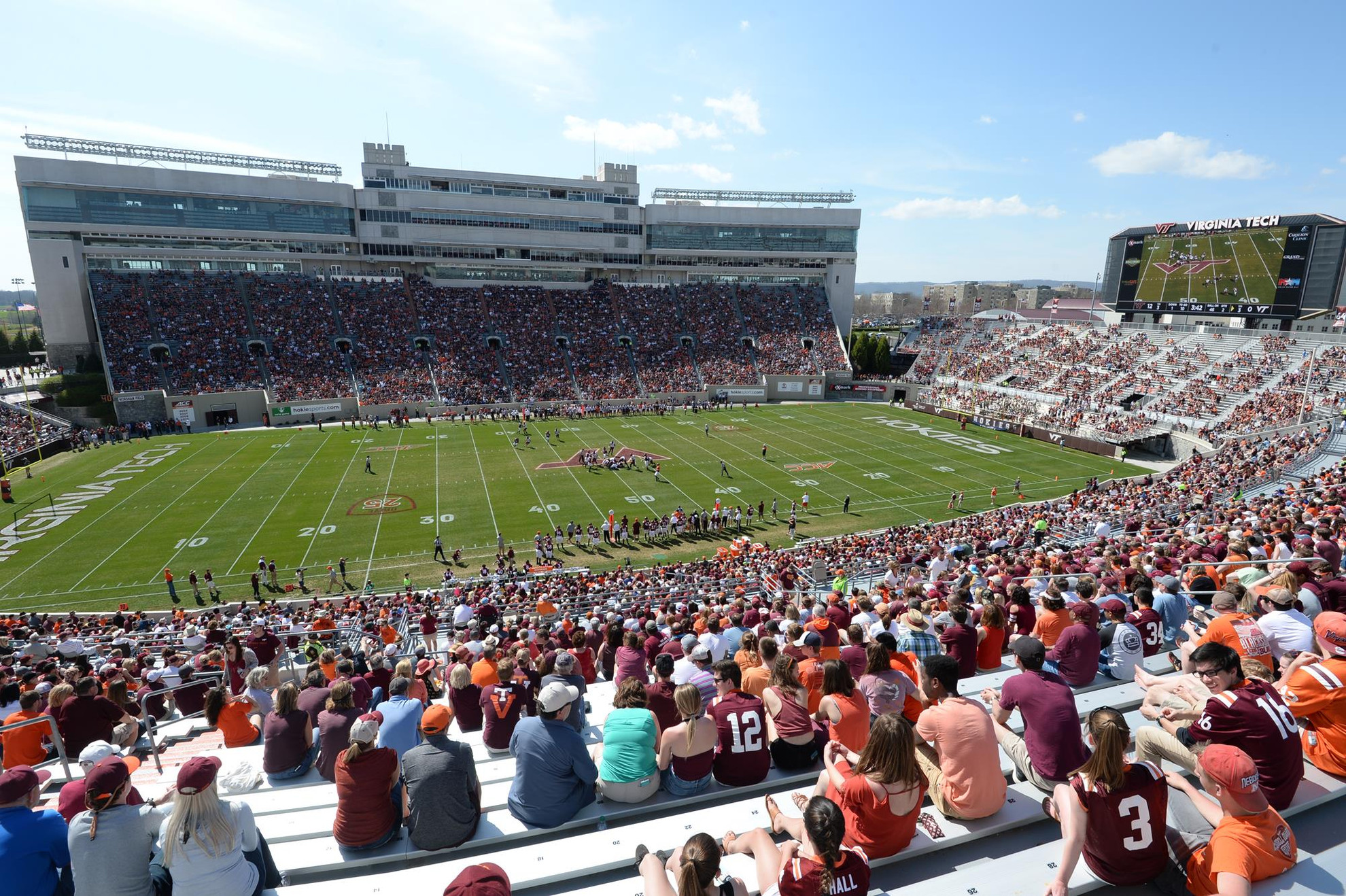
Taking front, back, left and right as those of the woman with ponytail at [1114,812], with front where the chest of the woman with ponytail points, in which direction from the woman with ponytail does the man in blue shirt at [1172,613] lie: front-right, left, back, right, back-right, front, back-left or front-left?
front-right

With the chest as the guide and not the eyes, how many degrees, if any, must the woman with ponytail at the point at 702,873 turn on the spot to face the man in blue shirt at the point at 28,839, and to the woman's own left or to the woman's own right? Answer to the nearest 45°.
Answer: approximately 45° to the woman's own left

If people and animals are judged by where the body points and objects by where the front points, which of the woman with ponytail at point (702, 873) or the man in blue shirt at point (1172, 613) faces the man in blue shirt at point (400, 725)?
the woman with ponytail

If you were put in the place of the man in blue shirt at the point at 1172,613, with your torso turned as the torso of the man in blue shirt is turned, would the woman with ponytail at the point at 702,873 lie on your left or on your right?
on your left

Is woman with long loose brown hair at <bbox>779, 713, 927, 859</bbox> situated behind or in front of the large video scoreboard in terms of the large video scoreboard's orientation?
in front

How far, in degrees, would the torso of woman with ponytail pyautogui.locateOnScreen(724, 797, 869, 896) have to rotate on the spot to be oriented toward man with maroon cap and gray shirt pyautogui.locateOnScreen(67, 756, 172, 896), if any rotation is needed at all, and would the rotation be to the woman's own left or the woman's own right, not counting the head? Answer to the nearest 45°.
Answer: approximately 45° to the woman's own left

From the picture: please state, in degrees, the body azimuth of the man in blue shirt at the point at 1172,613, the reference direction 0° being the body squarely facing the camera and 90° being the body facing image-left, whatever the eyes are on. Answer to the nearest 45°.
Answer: approximately 135°

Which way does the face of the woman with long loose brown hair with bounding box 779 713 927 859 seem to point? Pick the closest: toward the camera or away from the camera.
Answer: away from the camera

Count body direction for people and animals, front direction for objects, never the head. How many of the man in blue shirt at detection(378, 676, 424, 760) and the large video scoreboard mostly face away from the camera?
1

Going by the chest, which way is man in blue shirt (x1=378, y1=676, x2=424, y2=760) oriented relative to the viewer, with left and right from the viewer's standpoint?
facing away from the viewer

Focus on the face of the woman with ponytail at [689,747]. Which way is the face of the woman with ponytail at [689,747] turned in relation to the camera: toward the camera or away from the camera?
away from the camera

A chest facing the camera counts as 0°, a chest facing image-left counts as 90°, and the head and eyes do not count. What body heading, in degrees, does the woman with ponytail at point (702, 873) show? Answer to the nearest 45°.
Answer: approximately 135°

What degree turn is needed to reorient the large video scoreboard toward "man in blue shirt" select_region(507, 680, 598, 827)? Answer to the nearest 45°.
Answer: approximately 45° to its left

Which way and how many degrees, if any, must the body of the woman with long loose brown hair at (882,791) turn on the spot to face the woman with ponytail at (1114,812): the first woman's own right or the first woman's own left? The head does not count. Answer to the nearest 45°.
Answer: approximately 135° to the first woman's own right

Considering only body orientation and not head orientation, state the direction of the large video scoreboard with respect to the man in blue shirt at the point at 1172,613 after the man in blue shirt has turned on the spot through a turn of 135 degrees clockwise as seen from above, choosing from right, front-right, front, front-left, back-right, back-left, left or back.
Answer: left

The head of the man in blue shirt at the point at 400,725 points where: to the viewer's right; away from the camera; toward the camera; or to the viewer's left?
away from the camera

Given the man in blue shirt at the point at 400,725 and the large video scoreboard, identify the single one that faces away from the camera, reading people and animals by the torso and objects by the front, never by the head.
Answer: the man in blue shirt
